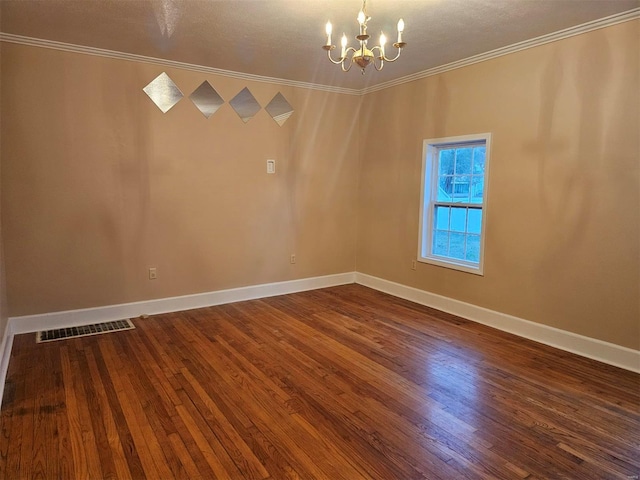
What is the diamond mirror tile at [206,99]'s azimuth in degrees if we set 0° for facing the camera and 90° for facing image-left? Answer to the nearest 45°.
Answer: approximately 0°

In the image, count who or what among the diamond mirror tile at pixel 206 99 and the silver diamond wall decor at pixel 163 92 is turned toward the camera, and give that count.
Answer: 2

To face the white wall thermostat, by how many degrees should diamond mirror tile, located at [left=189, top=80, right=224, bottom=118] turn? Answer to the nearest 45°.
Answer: approximately 90° to its left

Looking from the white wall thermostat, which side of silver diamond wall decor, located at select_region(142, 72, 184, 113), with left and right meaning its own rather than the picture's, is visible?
left

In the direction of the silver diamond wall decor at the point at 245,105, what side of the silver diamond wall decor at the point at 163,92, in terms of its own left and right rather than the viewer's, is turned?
left

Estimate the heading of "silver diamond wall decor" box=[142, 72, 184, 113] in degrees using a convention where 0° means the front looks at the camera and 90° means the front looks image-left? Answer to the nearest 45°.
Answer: approximately 0°
